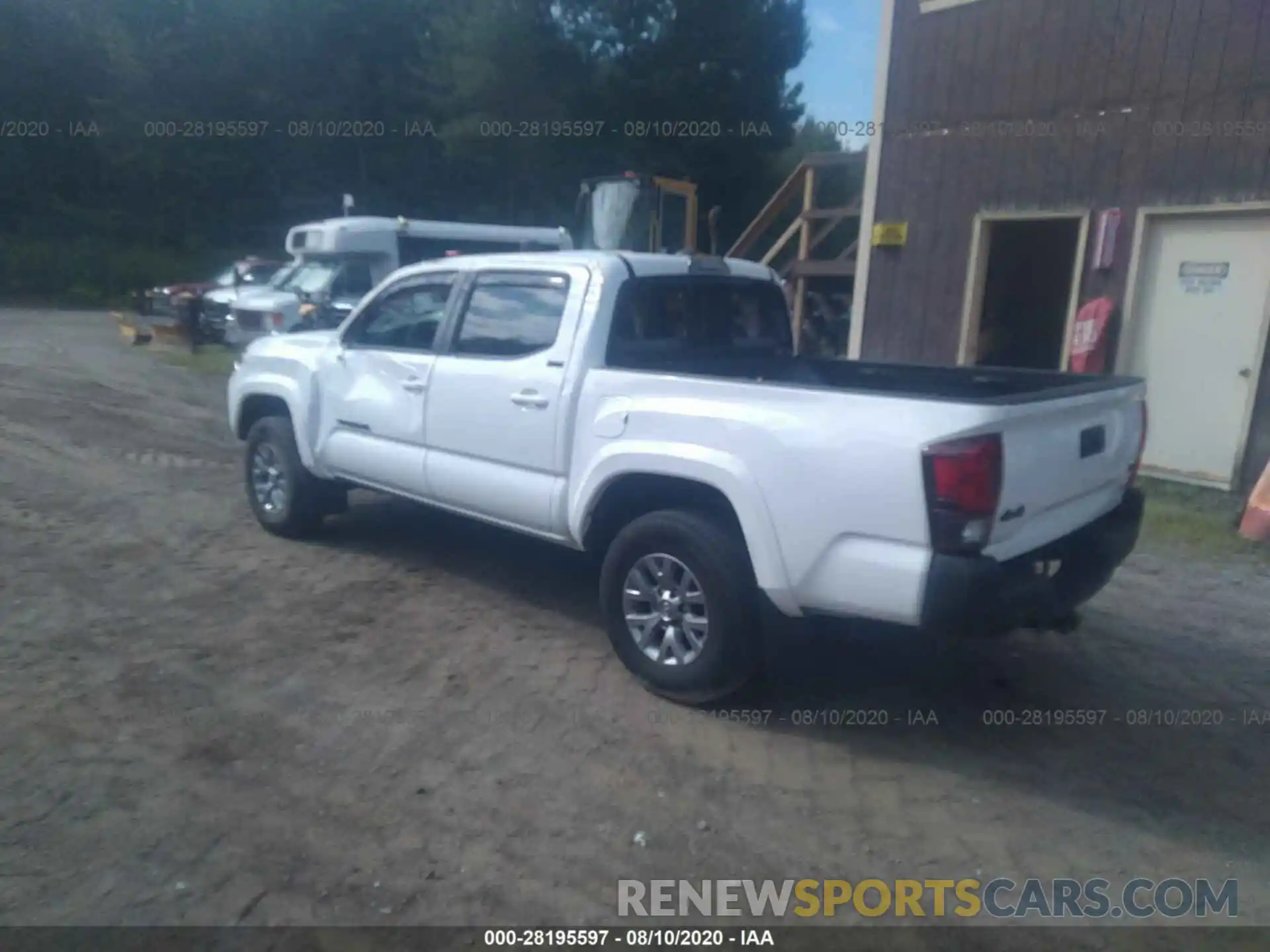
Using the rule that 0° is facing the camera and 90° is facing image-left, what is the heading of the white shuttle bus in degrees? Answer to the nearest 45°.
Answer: approximately 45°

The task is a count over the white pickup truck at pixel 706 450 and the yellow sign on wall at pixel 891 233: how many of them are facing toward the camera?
1

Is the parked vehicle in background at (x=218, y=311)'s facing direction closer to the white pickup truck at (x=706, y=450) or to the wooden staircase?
the white pickup truck

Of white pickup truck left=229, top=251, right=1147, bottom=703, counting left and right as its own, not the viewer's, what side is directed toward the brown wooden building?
right

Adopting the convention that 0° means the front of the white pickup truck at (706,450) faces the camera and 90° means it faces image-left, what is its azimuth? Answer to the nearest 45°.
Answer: approximately 135°

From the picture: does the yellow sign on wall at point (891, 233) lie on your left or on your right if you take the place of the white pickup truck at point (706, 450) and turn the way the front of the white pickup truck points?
on your right

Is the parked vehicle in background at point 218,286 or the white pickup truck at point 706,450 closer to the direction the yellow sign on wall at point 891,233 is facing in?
the white pickup truck

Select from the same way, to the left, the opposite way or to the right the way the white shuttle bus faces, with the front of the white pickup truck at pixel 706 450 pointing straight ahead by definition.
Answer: to the left

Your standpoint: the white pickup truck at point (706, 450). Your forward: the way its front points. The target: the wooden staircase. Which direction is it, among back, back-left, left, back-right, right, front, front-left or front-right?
front-right

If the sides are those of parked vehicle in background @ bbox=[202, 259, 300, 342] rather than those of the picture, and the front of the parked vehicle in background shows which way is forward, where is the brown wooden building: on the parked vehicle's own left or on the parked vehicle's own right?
on the parked vehicle's own left

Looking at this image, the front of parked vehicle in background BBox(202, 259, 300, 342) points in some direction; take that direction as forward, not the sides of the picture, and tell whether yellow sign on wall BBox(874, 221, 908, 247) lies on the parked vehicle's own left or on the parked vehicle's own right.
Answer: on the parked vehicle's own left
